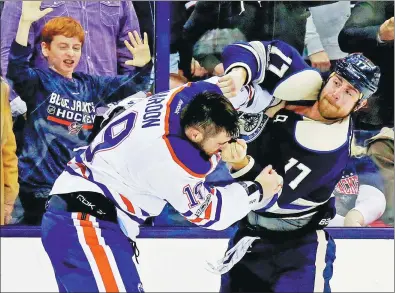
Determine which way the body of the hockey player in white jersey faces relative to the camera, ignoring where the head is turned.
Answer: to the viewer's right

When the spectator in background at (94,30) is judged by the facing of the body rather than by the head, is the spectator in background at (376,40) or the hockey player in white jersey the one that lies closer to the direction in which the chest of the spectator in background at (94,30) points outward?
the hockey player in white jersey

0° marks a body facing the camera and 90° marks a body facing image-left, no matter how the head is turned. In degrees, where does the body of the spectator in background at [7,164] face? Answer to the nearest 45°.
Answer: approximately 0°

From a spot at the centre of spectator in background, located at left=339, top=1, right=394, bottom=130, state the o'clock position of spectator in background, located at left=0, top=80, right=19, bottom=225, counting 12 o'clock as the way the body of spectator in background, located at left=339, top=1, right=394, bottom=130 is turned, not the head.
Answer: spectator in background, located at left=0, top=80, right=19, bottom=225 is roughly at 2 o'clock from spectator in background, located at left=339, top=1, right=394, bottom=130.

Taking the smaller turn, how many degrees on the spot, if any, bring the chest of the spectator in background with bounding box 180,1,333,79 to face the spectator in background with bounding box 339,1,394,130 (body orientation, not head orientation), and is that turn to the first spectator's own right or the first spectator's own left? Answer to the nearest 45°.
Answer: approximately 90° to the first spectator's own left

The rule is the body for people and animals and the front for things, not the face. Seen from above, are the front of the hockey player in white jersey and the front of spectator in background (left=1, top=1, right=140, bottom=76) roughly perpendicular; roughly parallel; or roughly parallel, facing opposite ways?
roughly perpendicular
